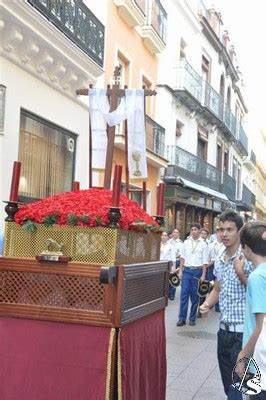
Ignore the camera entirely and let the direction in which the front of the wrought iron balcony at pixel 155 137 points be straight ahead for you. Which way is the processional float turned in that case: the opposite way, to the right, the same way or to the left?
to the right

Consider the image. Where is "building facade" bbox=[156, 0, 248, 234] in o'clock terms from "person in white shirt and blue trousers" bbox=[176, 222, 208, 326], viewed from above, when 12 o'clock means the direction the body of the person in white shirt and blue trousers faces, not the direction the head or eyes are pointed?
The building facade is roughly at 6 o'clock from the person in white shirt and blue trousers.

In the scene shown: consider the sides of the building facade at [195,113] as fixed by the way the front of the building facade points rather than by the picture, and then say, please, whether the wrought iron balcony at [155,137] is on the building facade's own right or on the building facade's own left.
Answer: on the building facade's own right

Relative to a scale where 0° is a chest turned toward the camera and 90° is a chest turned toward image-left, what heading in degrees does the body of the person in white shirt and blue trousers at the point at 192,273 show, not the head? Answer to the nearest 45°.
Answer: approximately 0°

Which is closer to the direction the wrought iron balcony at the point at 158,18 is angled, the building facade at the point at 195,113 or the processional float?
the processional float

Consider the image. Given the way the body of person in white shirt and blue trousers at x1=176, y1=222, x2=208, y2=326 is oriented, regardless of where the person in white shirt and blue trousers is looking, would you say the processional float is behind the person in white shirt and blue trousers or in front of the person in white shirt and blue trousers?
in front

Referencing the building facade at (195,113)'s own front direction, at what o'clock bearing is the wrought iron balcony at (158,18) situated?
The wrought iron balcony is roughly at 2 o'clock from the building facade.
